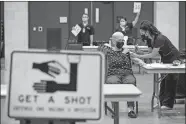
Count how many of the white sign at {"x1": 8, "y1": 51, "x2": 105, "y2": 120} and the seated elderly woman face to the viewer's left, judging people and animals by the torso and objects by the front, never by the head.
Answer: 0

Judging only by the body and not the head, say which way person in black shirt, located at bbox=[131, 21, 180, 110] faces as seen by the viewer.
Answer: to the viewer's left

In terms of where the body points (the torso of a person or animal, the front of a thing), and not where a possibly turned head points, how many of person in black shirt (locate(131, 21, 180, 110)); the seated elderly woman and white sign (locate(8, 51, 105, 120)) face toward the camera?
2

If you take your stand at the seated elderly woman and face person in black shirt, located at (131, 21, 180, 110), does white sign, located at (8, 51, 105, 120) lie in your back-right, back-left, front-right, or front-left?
back-right

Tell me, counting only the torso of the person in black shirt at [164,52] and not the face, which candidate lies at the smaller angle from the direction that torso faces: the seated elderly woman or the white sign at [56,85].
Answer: the seated elderly woman

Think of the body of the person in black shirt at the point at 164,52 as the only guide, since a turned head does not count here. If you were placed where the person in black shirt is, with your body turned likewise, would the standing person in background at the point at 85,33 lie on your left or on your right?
on your right

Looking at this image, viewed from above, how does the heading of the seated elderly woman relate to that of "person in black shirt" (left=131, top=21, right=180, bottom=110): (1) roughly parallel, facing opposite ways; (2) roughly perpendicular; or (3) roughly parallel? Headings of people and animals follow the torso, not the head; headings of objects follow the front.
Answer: roughly perpendicular

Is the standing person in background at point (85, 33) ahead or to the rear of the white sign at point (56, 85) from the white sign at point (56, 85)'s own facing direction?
to the rear

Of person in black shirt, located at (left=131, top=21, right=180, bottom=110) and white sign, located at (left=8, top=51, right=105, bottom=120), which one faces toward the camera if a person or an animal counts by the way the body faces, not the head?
the white sign

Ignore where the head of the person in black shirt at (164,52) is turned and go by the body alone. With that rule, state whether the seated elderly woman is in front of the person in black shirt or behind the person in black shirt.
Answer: in front

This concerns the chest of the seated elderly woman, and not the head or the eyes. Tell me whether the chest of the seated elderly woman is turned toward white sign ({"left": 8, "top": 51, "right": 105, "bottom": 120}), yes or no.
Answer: yes

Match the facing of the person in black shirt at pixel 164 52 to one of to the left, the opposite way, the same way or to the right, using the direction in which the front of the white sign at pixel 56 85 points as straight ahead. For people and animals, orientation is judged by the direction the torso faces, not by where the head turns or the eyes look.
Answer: to the right

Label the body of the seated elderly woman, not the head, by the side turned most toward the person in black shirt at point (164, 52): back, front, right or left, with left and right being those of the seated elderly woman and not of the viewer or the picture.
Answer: left

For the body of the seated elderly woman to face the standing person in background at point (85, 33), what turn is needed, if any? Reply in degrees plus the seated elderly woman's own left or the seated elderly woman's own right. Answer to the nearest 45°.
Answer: approximately 180°

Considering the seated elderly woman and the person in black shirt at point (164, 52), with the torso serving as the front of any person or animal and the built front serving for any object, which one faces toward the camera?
the seated elderly woman

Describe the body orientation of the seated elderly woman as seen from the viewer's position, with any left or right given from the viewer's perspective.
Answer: facing the viewer
